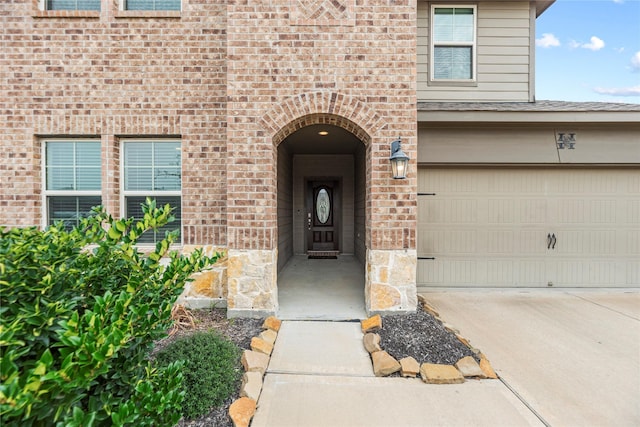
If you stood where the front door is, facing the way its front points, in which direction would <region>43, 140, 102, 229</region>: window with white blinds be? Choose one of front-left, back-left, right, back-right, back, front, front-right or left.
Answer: front-right

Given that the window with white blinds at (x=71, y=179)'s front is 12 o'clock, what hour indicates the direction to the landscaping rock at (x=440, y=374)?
The landscaping rock is roughly at 11 o'clock from the window with white blinds.

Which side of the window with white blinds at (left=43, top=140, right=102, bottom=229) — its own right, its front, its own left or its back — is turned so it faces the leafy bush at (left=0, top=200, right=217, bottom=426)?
front

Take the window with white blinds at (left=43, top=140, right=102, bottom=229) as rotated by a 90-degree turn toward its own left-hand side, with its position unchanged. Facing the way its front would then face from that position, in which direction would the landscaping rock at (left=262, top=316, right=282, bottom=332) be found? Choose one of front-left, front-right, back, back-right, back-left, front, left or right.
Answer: front-right

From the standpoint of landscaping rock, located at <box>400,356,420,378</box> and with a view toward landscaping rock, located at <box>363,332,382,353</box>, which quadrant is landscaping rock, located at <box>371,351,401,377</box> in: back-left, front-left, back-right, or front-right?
front-left

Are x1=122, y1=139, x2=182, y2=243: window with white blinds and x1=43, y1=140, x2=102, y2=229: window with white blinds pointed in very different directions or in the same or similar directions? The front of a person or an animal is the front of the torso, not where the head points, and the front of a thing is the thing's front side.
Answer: same or similar directions

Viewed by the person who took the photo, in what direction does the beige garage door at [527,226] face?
facing the viewer

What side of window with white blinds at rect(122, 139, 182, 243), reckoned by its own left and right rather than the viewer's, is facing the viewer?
front

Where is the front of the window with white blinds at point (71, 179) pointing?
toward the camera

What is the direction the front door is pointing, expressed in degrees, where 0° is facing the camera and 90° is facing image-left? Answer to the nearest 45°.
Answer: approximately 0°

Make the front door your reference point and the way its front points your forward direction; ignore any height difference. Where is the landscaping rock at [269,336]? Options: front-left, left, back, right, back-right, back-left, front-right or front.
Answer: front

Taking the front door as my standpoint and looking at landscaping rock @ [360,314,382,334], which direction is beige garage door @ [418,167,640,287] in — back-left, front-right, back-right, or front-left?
front-left

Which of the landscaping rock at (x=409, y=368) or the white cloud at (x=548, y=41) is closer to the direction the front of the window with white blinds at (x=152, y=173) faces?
the landscaping rock

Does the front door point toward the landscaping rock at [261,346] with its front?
yes

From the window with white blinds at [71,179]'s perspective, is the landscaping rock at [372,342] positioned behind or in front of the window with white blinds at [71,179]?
in front

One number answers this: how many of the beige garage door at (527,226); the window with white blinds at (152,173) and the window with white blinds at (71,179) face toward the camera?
3

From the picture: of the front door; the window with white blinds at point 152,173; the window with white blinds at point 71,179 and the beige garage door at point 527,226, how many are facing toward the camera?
4

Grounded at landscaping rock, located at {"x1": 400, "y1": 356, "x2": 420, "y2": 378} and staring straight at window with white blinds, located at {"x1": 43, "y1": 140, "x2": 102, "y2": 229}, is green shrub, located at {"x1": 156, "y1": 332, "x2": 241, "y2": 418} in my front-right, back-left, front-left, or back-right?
front-left

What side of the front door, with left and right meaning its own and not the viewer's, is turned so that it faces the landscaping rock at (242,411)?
front
